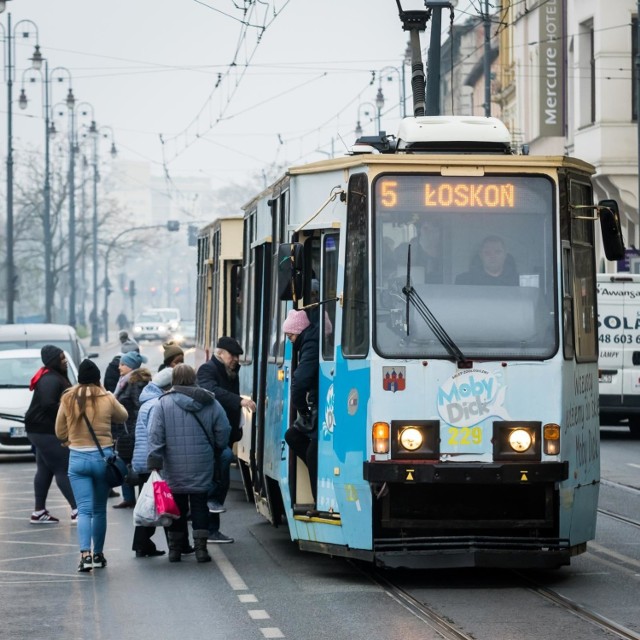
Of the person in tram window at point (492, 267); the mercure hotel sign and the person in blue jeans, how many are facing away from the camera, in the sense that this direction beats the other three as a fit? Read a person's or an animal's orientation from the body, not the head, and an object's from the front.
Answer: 1

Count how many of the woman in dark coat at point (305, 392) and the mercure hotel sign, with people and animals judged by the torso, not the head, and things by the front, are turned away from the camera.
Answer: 0

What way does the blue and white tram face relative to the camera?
toward the camera

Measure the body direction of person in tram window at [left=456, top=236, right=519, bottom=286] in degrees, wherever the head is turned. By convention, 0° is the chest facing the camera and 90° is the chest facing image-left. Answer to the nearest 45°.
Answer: approximately 0°

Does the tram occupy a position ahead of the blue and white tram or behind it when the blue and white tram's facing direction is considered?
behind

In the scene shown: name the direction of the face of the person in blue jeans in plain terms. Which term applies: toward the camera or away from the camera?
away from the camera

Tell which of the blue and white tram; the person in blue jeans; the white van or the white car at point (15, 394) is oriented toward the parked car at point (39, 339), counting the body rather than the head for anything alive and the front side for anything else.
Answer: the person in blue jeans

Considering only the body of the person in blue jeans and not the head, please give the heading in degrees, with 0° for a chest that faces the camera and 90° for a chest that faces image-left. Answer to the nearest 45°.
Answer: approximately 180°

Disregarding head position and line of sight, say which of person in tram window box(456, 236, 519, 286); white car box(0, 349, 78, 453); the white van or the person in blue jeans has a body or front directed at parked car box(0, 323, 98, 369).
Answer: the person in blue jeans

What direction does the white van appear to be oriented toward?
away from the camera

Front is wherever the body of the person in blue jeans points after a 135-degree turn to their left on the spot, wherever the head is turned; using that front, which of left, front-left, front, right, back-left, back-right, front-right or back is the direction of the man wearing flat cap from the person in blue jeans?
back
